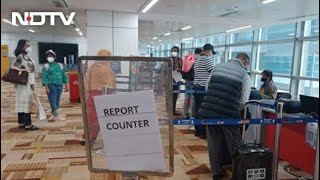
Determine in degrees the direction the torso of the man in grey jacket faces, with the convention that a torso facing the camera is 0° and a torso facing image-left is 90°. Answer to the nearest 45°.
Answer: approximately 225°

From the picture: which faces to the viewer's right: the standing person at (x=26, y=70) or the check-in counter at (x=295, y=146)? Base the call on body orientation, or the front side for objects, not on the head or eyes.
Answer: the standing person

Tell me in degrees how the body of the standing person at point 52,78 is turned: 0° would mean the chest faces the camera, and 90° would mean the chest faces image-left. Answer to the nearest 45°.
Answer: approximately 0°

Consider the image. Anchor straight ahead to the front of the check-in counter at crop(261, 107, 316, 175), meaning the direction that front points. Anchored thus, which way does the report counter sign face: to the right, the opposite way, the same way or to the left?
to the left

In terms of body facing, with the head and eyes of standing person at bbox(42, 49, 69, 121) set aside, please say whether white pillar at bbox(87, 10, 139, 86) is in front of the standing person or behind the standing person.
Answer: behind

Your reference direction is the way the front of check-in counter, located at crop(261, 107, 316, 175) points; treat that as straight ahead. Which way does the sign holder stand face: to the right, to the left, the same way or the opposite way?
to the left

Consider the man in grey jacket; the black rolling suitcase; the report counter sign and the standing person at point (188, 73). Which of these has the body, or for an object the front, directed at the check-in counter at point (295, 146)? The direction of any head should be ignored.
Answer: the man in grey jacket
